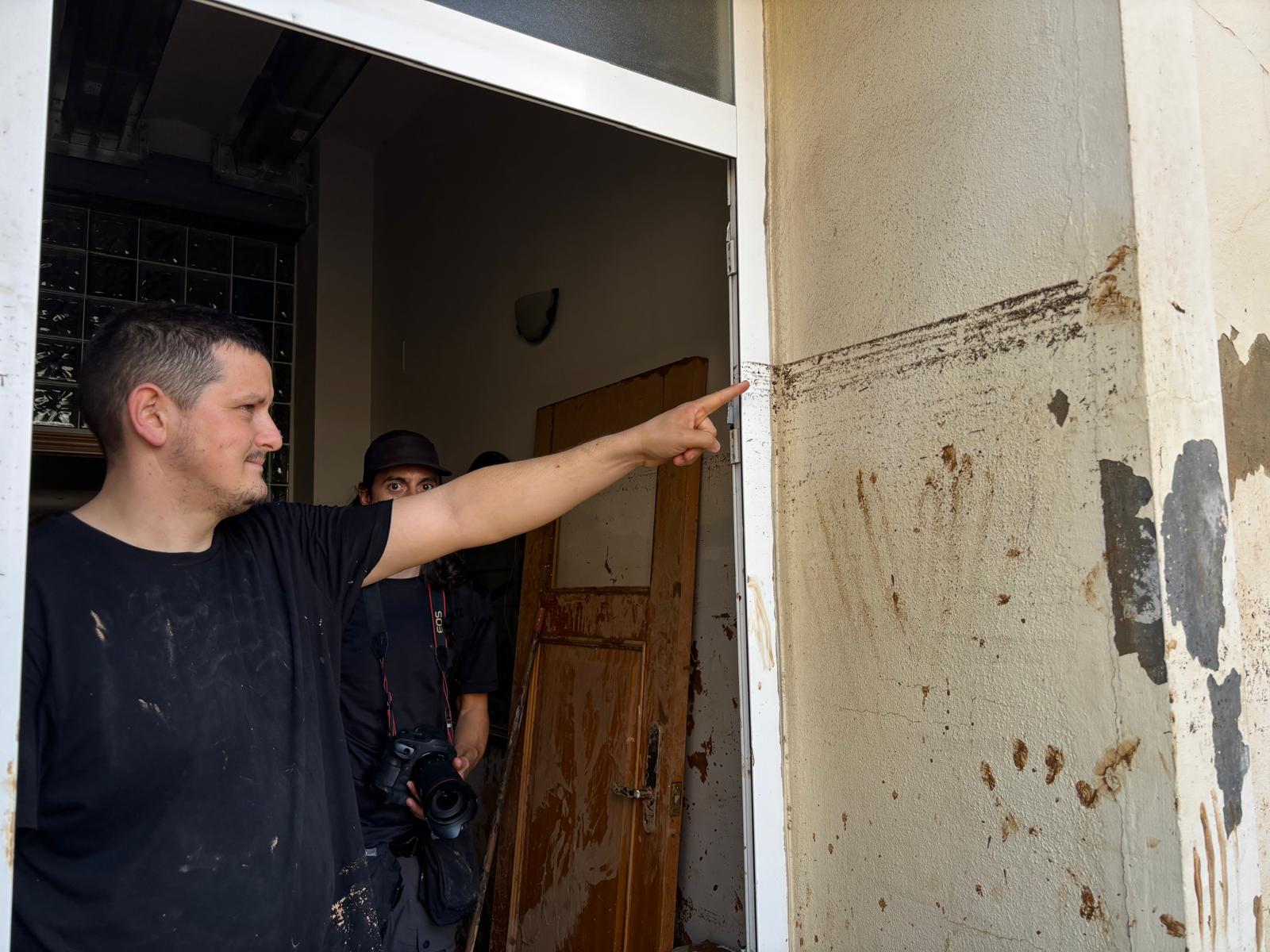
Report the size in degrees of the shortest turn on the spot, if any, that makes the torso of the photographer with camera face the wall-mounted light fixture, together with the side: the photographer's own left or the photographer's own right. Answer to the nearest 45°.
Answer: approximately 180°

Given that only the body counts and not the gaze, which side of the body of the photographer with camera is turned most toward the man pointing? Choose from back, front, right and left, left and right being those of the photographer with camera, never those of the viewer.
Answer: front

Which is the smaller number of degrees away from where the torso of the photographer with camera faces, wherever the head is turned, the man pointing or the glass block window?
the man pointing

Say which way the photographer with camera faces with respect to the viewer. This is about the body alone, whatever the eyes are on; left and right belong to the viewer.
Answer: facing the viewer

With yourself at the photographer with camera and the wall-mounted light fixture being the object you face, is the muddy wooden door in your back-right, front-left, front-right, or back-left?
front-right

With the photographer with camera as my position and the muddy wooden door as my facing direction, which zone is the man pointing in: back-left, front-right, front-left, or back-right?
back-right

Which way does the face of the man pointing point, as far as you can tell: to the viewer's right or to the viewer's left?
to the viewer's right
